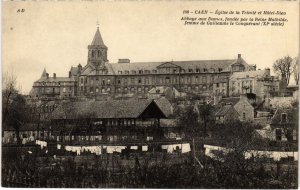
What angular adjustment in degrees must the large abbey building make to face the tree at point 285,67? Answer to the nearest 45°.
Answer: approximately 90° to its left

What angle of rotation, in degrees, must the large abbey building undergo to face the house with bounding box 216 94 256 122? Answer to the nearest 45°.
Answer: approximately 90° to its left

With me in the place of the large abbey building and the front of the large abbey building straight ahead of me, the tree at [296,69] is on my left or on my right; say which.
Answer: on my left

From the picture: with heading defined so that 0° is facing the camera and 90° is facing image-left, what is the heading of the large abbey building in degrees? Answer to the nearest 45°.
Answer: approximately 0°

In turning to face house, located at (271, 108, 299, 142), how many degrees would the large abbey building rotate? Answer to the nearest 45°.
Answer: approximately 90° to its left
